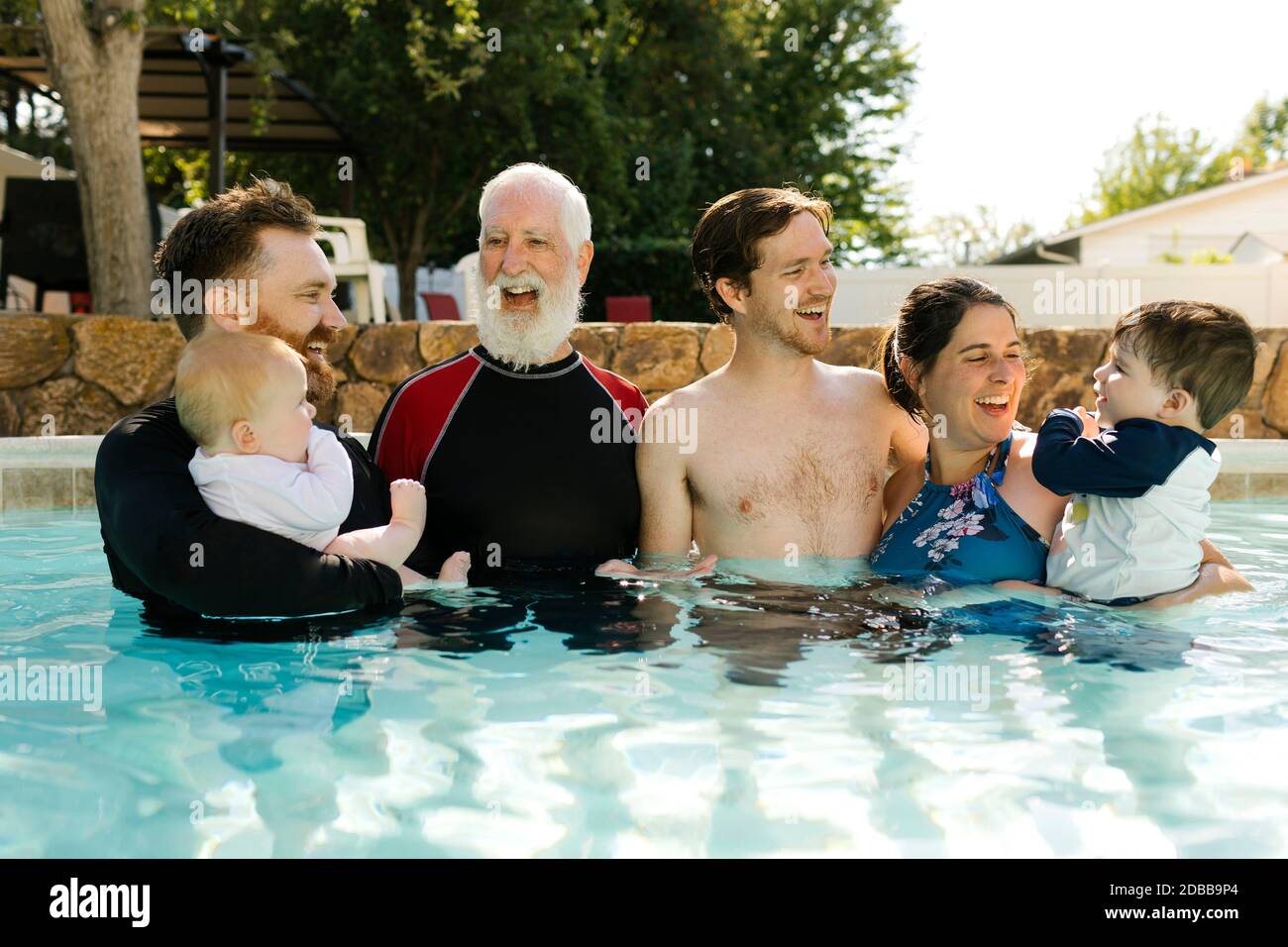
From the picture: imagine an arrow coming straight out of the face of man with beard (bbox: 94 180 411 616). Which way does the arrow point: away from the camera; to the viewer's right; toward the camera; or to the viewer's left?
to the viewer's right

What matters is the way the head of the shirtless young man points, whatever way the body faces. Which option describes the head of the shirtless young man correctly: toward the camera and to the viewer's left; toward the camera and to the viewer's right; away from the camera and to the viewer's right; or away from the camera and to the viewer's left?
toward the camera and to the viewer's right

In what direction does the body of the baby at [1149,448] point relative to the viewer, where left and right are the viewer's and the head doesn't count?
facing to the left of the viewer

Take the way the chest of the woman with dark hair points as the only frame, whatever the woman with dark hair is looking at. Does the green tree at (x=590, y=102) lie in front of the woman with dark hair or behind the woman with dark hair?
behind

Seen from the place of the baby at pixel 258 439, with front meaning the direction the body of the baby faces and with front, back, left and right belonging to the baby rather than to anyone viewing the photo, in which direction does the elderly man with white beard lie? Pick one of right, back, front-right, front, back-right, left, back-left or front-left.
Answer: front-left

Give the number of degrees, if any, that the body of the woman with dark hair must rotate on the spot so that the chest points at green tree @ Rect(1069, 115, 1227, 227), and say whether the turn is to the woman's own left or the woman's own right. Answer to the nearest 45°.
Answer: approximately 135° to the woman's own left

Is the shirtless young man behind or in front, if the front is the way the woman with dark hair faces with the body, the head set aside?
behind

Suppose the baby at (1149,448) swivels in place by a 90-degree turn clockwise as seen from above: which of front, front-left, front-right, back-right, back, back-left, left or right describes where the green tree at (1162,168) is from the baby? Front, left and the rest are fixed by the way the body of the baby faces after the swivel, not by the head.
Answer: front

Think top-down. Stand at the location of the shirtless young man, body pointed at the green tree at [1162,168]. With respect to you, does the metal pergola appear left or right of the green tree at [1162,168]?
left

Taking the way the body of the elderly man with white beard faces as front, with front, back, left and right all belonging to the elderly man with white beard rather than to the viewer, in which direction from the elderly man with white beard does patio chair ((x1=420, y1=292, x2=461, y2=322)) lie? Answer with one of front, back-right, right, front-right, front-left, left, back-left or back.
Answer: back

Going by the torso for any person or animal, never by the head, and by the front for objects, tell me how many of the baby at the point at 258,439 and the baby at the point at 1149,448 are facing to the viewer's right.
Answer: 1

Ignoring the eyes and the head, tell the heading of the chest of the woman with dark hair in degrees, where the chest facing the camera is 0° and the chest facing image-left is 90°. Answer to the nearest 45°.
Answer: approximately 315°

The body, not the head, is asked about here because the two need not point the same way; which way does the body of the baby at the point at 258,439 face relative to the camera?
to the viewer's right
